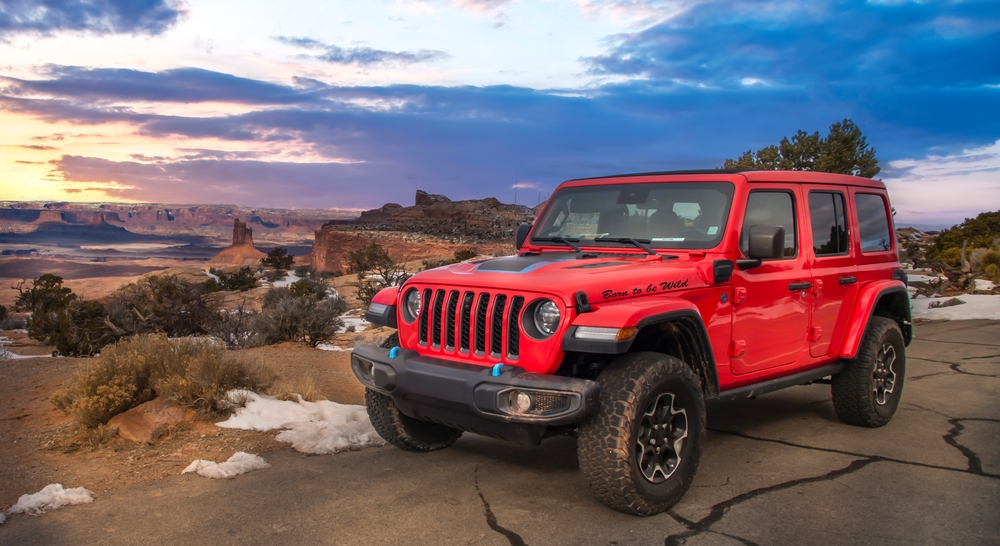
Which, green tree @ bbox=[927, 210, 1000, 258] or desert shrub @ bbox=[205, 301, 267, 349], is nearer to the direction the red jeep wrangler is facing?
the desert shrub

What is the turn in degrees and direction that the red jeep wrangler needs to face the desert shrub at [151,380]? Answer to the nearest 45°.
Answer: approximately 45° to its right

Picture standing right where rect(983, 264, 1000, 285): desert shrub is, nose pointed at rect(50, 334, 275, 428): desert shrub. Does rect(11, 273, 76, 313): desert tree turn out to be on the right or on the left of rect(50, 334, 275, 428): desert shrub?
right

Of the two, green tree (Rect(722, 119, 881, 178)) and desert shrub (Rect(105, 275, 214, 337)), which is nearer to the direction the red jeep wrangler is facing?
the desert shrub

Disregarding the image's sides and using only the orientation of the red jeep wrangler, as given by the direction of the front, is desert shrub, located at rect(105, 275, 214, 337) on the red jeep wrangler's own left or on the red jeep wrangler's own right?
on the red jeep wrangler's own right

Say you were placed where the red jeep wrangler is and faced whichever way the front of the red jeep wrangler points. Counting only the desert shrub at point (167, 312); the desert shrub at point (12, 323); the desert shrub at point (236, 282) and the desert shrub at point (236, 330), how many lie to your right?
4

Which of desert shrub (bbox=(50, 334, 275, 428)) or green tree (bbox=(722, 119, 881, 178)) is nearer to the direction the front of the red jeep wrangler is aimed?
the desert shrub

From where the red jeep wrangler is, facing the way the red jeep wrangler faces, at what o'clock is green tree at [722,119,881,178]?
The green tree is roughly at 5 o'clock from the red jeep wrangler.

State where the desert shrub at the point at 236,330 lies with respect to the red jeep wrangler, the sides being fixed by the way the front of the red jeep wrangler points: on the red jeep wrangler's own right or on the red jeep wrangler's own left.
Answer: on the red jeep wrangler's own right

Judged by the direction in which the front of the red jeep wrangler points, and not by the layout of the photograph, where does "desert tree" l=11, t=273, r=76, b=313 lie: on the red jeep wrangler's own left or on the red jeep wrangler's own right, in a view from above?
on the red jeep wrangler's own right

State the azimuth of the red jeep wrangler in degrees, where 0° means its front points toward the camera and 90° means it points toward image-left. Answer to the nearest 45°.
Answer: approximately 45°

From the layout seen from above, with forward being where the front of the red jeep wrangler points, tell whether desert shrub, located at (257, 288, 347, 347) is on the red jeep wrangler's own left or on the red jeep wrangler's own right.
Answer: on the red jeep wrangler's own right

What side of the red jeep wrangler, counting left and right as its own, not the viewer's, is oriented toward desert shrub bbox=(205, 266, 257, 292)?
right

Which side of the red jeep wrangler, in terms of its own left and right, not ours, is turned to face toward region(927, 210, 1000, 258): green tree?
back

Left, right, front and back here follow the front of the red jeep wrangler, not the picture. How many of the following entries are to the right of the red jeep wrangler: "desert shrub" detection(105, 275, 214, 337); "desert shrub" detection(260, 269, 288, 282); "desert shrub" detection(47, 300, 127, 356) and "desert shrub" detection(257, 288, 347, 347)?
4

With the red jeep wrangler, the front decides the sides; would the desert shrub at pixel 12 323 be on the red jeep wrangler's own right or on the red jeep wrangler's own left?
on the red jeep wrangler's own right

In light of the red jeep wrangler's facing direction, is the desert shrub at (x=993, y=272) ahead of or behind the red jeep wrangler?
behind
